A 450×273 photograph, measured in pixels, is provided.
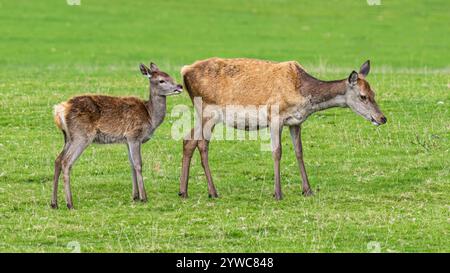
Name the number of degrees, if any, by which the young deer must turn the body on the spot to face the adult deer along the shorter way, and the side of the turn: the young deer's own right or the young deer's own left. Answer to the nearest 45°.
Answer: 0° — it already faces it

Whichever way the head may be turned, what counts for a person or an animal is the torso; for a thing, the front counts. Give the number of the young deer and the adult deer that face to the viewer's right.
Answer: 2

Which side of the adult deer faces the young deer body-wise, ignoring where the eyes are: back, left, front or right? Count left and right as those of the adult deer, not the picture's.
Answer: back

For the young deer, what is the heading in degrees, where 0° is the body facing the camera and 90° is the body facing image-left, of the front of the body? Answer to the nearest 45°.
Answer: approximately 270°

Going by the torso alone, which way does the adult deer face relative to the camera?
to the viewer's right
